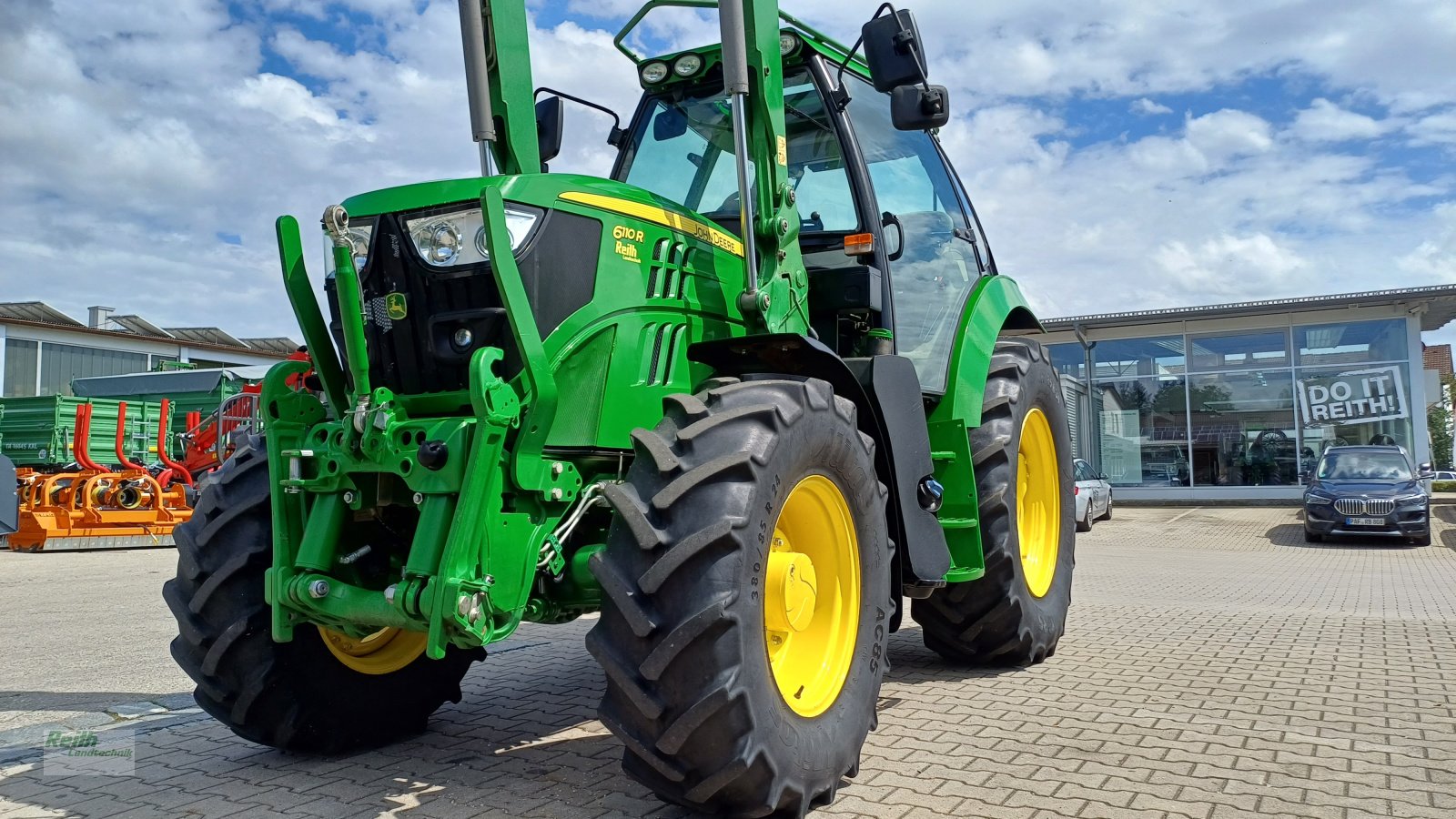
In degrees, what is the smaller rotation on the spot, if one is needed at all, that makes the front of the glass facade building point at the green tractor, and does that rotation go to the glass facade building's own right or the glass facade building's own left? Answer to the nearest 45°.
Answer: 0° — it already faces it

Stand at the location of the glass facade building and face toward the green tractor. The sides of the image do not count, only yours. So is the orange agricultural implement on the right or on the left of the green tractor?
right

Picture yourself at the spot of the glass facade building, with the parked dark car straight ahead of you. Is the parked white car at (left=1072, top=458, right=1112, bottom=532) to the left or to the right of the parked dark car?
right

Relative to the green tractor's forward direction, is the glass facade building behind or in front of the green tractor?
behind

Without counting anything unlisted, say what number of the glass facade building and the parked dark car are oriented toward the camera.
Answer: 2

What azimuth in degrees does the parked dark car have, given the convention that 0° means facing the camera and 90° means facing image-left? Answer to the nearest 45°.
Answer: approximately 0°

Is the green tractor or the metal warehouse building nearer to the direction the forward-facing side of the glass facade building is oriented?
the green tractor

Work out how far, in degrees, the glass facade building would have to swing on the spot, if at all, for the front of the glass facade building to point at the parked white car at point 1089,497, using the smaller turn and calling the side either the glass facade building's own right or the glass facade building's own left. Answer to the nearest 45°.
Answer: approximately 45° to the glass facade building's own right

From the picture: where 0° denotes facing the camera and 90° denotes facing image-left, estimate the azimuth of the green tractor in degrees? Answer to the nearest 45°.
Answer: approximately 45°
